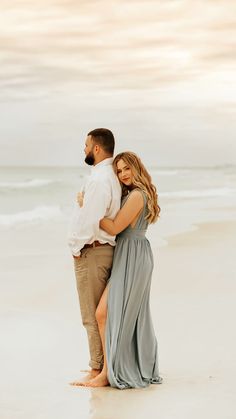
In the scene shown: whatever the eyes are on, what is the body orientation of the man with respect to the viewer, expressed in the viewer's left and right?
facing to the left of the viewer

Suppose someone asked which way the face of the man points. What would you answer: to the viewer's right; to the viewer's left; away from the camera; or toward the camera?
to the viewer's left

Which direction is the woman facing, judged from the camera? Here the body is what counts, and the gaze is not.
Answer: to the viewer's left

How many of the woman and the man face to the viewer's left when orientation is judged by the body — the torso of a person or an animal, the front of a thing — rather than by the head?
2
